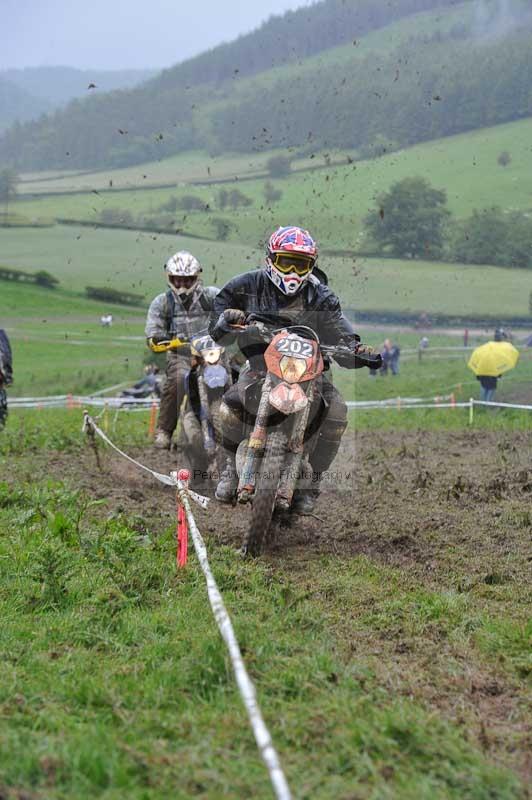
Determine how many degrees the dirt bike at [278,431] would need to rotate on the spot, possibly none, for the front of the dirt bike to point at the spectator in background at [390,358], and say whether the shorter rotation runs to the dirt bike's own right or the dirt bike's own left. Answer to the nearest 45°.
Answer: approximately 180°

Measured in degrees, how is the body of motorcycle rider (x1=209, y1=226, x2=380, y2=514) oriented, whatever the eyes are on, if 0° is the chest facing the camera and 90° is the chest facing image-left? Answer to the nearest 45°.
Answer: approximately 0°

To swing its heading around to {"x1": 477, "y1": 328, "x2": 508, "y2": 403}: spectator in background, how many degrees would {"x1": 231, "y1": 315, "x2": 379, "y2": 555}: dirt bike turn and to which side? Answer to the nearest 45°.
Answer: approximately 180°

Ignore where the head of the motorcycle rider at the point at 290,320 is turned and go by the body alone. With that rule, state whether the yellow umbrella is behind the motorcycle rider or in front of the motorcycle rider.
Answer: behind

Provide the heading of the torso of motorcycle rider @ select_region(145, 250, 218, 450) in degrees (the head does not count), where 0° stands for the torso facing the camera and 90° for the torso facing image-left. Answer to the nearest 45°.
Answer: approximately 0°

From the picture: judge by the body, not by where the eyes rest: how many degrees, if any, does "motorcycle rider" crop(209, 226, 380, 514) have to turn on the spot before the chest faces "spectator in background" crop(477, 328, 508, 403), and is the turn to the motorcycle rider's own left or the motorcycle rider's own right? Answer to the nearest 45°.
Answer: approximately 180°

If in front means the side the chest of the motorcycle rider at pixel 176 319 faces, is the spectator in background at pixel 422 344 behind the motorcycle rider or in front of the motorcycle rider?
behind

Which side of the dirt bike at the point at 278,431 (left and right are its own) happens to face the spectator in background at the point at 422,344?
back

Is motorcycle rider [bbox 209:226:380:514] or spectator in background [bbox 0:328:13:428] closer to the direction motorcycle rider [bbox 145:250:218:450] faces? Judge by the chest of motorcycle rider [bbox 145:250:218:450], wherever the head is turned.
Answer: the motorcycle rider
